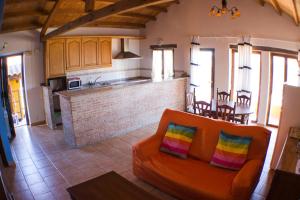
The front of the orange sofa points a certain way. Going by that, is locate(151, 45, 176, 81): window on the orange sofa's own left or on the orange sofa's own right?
on the orange sofa's own right

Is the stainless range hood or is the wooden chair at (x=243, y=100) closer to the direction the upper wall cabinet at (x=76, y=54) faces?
the wooden chair

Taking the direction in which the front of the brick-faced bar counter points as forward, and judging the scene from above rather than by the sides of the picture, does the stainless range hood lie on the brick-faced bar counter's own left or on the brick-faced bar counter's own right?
on the brick-faced bar counter's own left

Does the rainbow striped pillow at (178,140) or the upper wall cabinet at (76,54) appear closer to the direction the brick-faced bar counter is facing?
the rainbow striped pillow

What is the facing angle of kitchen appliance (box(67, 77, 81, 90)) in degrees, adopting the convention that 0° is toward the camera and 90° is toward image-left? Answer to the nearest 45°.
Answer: approximately 315°

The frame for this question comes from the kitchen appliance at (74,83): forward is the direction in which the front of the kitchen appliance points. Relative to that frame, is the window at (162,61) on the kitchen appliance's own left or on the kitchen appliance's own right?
on the kitchen appliance's own left

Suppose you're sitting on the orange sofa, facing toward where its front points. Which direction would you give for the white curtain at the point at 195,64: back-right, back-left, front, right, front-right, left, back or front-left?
back-right
